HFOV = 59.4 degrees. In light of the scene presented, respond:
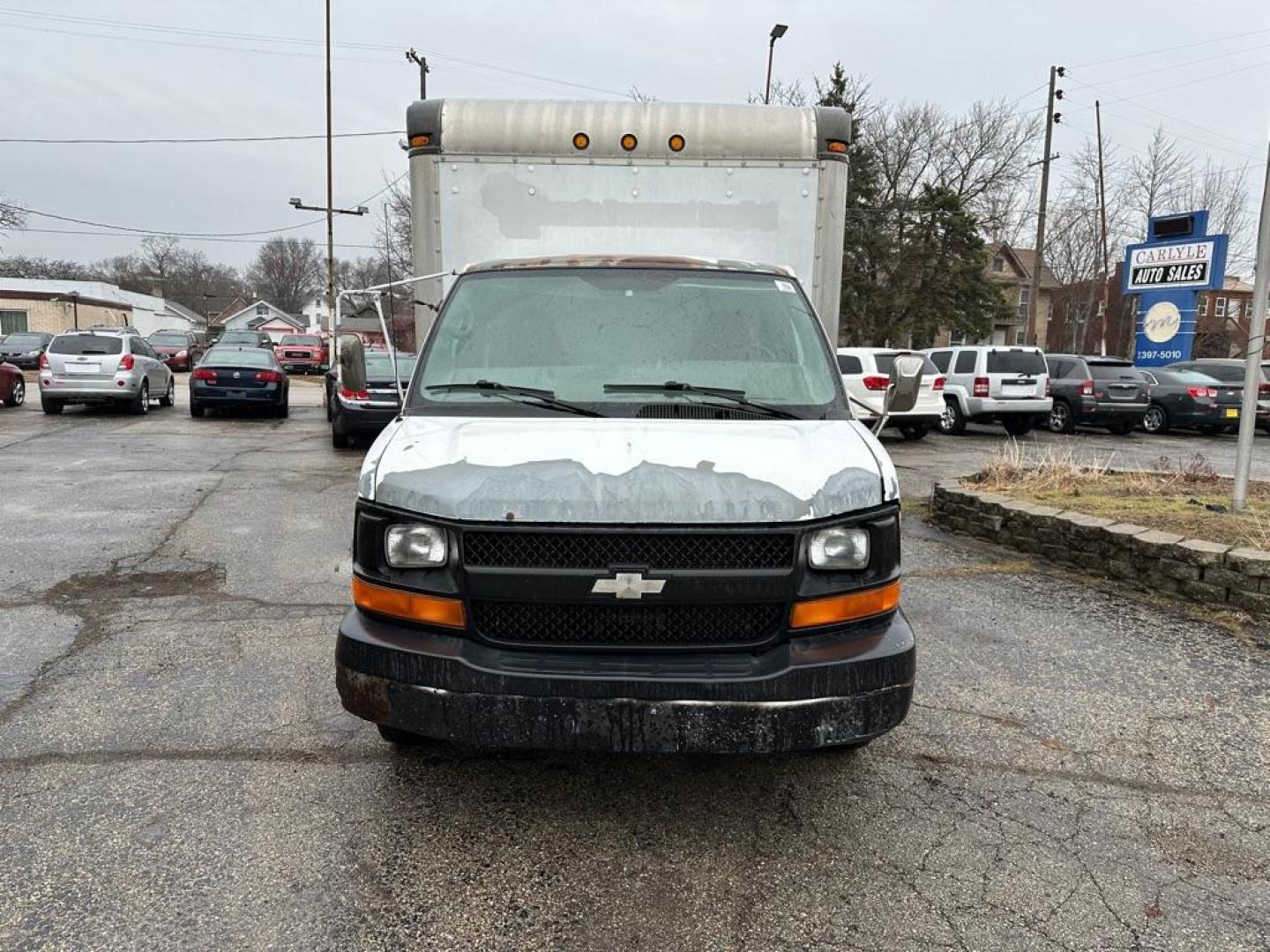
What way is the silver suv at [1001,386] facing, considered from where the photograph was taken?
facing away from the viewer and to the left of the viewer

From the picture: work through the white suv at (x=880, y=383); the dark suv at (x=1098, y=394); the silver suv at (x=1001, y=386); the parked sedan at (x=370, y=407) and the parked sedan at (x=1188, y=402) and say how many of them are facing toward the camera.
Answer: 0

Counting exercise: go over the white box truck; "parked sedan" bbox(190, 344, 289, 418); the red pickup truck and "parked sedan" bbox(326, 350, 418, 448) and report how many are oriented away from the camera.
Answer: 2

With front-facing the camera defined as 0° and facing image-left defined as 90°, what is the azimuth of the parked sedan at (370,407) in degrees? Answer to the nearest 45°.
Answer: approximately 180°

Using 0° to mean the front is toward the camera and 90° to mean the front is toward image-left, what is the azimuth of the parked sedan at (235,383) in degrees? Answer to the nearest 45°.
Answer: approximately 180°

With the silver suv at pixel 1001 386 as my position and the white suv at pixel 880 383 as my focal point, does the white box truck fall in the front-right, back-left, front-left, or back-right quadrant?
front-left

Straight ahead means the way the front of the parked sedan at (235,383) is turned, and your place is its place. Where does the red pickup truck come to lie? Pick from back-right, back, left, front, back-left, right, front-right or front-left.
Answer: front

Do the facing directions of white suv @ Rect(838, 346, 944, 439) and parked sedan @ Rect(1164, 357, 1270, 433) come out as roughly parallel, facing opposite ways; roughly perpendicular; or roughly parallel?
roughly parallel

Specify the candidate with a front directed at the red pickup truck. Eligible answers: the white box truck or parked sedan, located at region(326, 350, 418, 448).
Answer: the parked sedan

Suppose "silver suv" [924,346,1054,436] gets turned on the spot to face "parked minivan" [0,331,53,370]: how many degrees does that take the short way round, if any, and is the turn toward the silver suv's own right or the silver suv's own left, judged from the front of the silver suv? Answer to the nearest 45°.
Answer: approximately 45° to the silver suv's own left

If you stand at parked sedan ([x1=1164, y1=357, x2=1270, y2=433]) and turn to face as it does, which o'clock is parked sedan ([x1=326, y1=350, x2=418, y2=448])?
parked sedan ([x1=326, y1=350, x2=418, y2=448]) is roughly at 9 o'clock from parked sedan ([x1=1164, y1=357, x2=1270, y2=433]).

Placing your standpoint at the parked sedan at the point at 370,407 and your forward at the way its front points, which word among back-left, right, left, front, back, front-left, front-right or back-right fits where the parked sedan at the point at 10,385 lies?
front-left

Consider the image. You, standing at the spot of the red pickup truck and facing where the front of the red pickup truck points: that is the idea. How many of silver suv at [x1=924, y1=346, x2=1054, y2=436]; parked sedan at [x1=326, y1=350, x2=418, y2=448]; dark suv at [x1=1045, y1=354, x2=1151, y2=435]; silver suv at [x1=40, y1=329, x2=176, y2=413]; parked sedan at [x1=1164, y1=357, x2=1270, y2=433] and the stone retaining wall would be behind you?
0

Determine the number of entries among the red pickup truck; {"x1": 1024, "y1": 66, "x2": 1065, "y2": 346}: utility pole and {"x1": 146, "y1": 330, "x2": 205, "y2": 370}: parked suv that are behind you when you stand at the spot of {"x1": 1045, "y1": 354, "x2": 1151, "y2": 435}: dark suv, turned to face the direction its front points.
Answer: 0

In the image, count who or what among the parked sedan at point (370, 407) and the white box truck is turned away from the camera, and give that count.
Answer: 1

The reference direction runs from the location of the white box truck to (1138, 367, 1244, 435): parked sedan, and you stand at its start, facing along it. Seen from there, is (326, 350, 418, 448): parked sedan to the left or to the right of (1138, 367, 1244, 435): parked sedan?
left

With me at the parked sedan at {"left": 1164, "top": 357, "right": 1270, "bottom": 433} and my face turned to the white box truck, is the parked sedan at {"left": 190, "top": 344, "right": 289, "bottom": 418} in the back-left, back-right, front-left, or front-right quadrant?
front-right

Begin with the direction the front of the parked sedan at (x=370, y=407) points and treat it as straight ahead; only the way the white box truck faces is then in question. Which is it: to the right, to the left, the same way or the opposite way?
the opposite way

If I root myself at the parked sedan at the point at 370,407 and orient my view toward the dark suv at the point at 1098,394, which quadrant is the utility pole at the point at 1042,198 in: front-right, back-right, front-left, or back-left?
front-left

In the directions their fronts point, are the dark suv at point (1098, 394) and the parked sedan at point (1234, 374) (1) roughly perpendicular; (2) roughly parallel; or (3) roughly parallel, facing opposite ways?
roughly parallel

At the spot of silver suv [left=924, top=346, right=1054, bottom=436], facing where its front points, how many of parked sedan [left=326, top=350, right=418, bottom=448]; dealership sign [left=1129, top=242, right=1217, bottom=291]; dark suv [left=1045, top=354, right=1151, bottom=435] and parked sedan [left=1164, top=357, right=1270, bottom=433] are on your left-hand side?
1

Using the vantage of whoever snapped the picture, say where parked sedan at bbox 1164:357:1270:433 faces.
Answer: facing away from the viewer and to the left of the viewer
